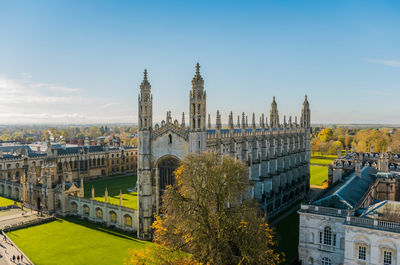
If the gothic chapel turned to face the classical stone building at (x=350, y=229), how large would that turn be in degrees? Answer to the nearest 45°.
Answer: approximately 90° to its left

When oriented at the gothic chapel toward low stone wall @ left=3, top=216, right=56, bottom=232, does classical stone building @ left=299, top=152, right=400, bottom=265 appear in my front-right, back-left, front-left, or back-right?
back-left

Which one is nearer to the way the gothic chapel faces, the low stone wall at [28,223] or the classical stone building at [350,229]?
the low stone wall

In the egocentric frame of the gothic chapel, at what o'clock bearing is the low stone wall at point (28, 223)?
The low stone wall is roughly at 2 o'clock from the gothic chapel.

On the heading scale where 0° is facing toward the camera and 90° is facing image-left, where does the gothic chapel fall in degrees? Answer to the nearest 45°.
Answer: approximately 45°

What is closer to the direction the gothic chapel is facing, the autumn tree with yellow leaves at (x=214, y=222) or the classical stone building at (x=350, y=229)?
the autumn tree with yellow leaves
